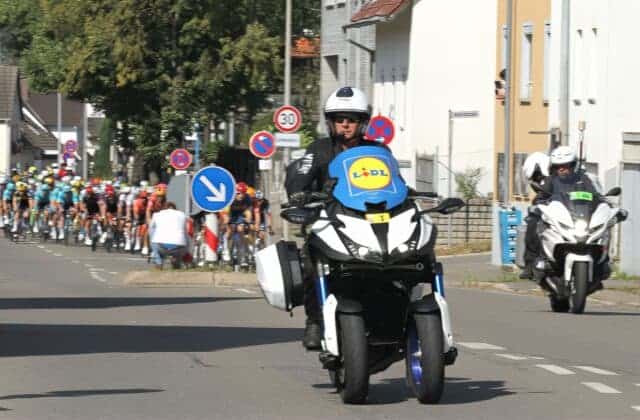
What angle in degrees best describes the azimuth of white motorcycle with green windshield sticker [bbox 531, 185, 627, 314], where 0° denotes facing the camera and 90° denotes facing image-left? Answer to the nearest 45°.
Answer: approximately 0°

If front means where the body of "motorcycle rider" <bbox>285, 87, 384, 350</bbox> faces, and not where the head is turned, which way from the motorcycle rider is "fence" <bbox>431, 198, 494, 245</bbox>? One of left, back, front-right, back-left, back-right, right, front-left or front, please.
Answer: back

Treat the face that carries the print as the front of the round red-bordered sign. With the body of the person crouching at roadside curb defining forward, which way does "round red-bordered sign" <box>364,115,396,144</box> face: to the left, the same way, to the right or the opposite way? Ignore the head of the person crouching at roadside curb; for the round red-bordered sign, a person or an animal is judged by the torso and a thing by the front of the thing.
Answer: the opposite way

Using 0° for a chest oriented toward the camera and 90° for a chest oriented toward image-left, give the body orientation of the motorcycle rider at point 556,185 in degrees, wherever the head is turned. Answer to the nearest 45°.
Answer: approximately 0°

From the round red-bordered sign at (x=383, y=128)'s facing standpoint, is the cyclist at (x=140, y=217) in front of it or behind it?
behind

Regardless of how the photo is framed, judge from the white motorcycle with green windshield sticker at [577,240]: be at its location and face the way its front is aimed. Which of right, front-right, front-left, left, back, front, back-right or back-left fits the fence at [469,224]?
back

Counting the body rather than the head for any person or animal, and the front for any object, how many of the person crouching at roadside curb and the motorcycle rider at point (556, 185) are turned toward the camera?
1

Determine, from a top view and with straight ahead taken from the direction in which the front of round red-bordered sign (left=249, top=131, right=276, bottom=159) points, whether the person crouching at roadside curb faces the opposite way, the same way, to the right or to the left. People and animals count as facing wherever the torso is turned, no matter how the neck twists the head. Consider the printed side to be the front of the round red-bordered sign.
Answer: the opposite way

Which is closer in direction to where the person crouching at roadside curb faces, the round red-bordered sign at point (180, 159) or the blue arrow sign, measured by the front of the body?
the round red-bordered sign
